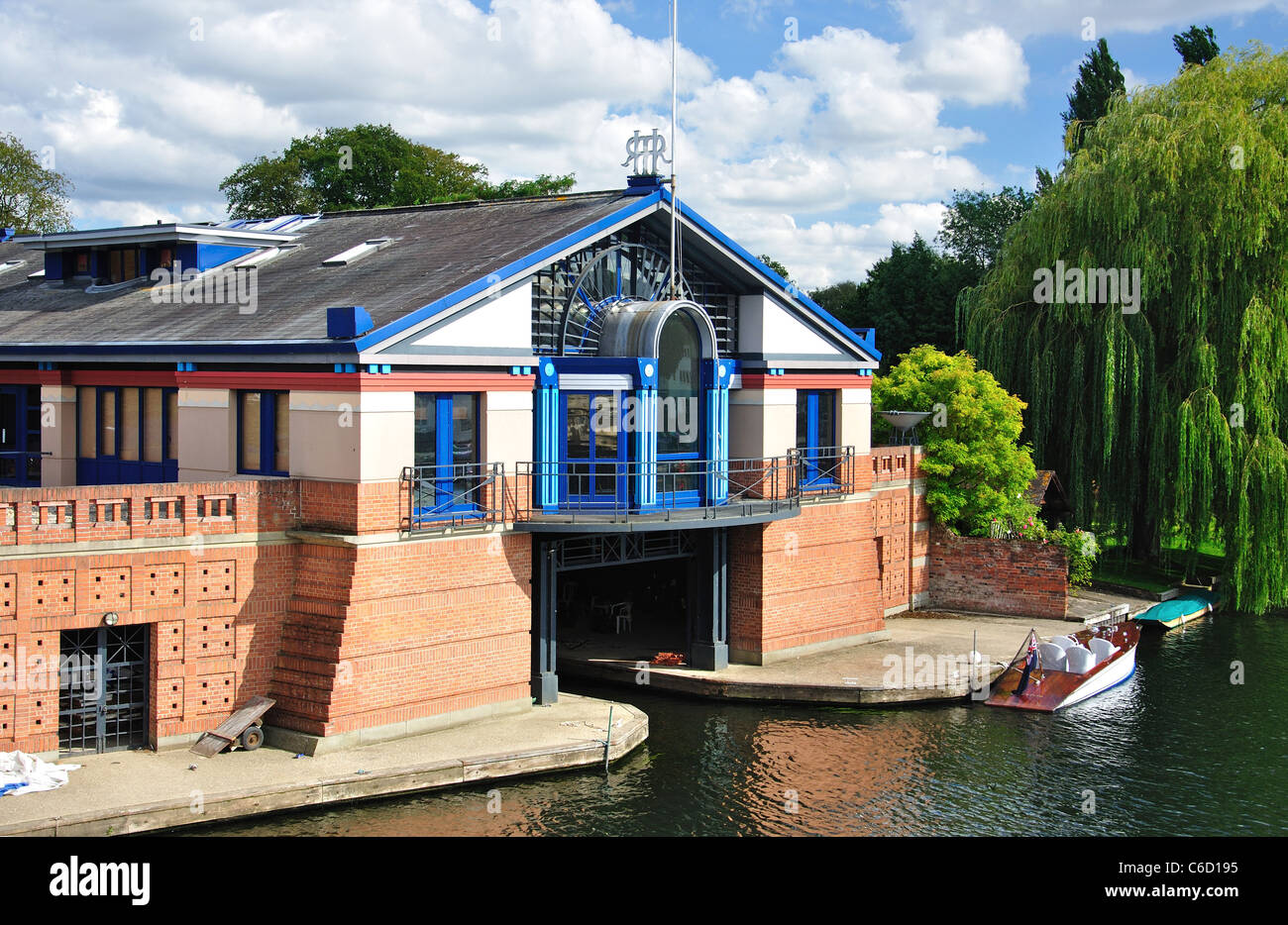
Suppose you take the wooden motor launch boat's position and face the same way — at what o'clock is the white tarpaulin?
The white tarpaulin is roughly at 6 o'clock from the wooden motor launch boat.

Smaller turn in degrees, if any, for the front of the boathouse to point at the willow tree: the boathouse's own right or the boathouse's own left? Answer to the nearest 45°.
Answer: approximately 90° to the boathouse's own left

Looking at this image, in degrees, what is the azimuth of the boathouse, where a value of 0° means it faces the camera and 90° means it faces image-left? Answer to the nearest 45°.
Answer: approximately 315°

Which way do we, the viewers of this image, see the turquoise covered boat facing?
facing away from the viewer and to the right of the viewer

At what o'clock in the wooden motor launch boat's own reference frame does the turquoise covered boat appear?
The turquoise covered boat is roughly at 11 o'clock from the wooden motor launch boat.

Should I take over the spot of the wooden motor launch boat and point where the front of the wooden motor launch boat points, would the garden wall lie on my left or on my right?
on my left

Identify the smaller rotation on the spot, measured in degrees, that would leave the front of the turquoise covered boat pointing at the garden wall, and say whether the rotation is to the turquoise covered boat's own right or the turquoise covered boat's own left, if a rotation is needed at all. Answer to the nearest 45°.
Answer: approximately 180°

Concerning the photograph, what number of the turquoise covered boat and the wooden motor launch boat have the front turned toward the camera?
0

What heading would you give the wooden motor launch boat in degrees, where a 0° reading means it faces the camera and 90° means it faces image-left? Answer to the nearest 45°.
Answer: approximately 225°

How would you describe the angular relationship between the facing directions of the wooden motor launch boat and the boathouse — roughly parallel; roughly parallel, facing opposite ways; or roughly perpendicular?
roughly perpendicular
